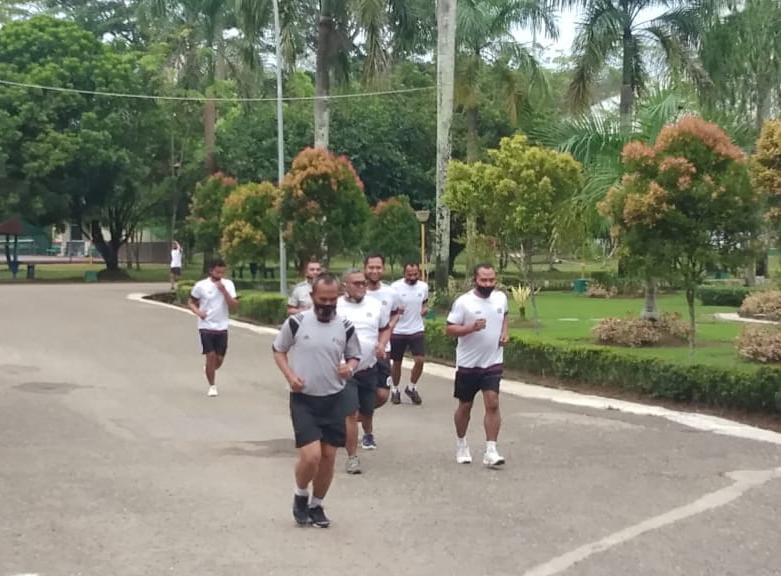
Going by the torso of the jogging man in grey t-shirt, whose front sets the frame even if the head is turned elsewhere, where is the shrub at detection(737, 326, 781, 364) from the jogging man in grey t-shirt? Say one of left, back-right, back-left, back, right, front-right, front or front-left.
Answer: back-left

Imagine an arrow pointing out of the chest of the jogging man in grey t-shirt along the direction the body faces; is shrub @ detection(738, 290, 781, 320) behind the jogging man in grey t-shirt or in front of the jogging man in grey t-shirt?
behind

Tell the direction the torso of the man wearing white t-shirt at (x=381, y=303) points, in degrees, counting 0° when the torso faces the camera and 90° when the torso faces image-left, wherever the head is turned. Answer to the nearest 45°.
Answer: approximately 0°

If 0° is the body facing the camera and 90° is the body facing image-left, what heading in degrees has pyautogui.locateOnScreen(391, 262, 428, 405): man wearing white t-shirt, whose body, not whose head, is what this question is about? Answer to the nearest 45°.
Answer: approximately 0°

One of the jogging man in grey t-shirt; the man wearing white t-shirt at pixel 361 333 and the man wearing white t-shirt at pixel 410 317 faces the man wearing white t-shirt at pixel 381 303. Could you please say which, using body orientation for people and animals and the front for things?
the man wearing white t-shirt at pixel 410 317

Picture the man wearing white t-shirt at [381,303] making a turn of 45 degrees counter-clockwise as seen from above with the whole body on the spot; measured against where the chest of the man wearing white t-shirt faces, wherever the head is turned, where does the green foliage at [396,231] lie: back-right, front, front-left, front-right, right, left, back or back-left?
back-left

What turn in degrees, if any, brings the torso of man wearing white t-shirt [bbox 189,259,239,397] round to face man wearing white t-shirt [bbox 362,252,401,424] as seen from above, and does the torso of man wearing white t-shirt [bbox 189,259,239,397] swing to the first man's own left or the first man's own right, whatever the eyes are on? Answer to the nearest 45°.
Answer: approximately 45° to the first man's own left

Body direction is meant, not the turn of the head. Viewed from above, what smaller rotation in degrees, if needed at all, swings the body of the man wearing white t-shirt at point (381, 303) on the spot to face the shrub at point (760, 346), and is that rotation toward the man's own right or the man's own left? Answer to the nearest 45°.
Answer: approximately 135° to the man's own left

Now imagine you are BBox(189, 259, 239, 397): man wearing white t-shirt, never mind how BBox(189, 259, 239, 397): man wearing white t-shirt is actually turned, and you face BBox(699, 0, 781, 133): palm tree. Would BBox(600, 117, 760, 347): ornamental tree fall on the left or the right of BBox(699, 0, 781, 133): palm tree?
right

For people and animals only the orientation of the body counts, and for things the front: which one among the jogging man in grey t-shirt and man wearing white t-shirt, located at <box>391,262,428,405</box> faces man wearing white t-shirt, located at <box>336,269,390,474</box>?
man wearing white t-shirt, located at <box>391,262,428,405</box>
